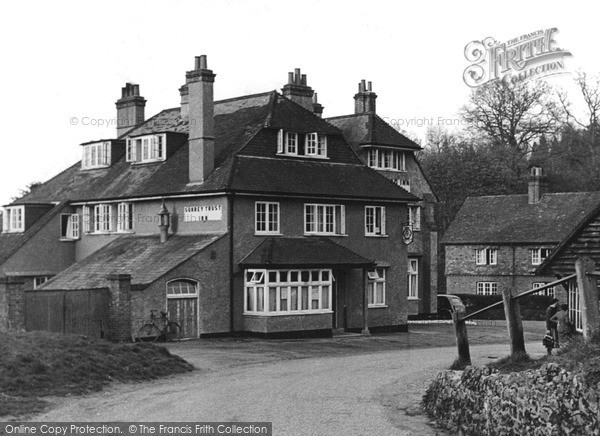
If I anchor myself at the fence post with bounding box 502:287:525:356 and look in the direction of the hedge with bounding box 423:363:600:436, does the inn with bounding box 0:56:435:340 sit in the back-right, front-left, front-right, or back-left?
back-right

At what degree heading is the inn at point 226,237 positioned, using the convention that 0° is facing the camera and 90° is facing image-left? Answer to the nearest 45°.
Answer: approximately 315°

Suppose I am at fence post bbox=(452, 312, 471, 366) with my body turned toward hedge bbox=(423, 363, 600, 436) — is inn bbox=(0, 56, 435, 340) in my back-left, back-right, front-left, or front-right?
back-right
